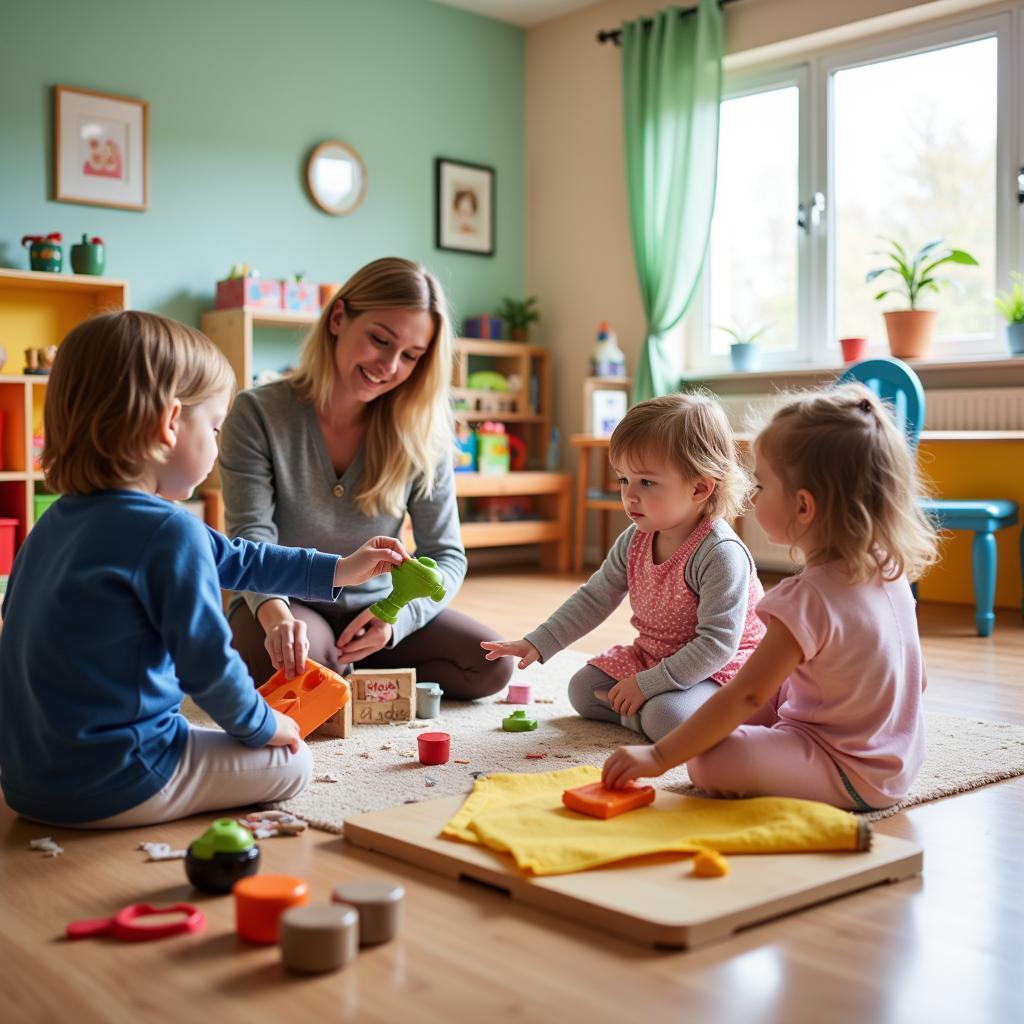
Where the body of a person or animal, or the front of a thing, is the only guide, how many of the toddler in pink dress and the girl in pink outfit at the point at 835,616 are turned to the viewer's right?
0

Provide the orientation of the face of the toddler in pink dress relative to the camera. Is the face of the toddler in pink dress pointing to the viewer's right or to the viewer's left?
to the viewer's left

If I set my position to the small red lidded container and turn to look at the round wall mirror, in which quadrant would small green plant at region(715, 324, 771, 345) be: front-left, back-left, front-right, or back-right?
front-right

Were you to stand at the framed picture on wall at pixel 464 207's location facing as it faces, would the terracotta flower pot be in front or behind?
in front

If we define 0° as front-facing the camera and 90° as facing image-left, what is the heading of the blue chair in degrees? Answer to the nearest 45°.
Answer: approximately 315°

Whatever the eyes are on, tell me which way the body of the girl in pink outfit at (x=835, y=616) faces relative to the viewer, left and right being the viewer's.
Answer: facing away from the viewer and to the left of the viewer

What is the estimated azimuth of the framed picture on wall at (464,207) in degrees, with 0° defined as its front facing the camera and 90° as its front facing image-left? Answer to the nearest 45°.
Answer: approximately 315°

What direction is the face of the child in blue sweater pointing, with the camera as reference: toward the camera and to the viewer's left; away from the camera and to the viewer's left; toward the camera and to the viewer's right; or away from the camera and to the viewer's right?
away from the camera and to the viewer's right

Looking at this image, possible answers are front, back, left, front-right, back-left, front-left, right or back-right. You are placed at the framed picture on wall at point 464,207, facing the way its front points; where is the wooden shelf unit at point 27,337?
right

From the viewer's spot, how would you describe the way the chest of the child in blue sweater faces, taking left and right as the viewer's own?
facing away from the viewer and to the right of the viewer

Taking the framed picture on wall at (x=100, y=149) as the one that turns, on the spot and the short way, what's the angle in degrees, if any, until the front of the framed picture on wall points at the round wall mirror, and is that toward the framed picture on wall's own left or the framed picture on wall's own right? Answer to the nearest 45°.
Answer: approximately 90° to the framed picture on wall's own left

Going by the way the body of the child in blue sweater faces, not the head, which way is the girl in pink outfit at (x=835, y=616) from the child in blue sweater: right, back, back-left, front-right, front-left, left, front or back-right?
front-right

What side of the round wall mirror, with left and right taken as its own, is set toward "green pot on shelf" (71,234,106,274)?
right
